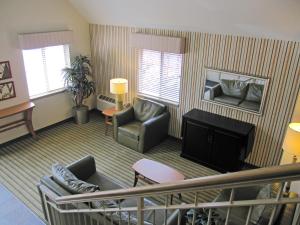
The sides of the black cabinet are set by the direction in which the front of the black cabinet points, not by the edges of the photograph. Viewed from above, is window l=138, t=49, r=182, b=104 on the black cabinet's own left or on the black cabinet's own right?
on the black cabinet's own right

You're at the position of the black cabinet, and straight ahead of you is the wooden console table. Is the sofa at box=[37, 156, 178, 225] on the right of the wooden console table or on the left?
left

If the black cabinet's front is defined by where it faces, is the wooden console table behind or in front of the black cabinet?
in front

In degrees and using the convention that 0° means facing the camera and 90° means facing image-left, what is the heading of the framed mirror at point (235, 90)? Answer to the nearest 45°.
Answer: approximately 45°

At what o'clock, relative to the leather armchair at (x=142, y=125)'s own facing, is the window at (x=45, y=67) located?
The window is roughly at 2 o'clock from the leather armchair.

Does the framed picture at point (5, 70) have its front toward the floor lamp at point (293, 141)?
yes

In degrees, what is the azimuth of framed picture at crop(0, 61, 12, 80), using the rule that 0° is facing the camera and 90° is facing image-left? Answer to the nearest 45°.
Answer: approximately 315°

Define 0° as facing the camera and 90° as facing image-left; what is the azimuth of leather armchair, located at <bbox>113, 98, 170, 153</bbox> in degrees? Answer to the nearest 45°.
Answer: approximately 45°
